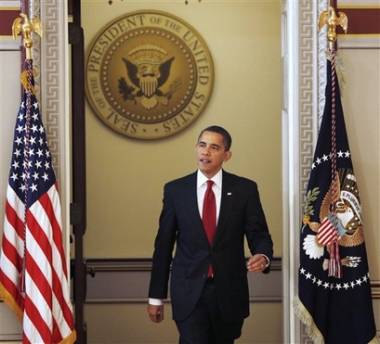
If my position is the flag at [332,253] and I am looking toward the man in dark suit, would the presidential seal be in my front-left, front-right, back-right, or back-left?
front-right

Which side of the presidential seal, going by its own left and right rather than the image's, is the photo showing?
front

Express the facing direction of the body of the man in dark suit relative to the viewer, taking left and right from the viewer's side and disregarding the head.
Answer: facing the viewer

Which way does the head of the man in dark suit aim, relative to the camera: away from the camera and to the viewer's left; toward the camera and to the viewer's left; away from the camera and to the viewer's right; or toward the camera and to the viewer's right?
toward the camera and to the viewer's left

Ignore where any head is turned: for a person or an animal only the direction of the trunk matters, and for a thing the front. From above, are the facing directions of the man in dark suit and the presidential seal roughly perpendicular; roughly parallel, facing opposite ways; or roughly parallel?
roughly parallel

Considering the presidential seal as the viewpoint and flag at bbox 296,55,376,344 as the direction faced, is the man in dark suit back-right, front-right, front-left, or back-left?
front-right

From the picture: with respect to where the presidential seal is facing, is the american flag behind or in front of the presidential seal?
in front

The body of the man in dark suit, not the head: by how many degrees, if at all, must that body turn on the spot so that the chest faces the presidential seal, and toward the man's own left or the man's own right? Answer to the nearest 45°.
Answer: approximately 180°

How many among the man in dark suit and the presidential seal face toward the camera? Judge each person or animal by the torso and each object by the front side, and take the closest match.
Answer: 2

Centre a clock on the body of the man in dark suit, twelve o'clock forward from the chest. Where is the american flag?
The american flag is roughly at 3 o'clock from the man in dark suit.
